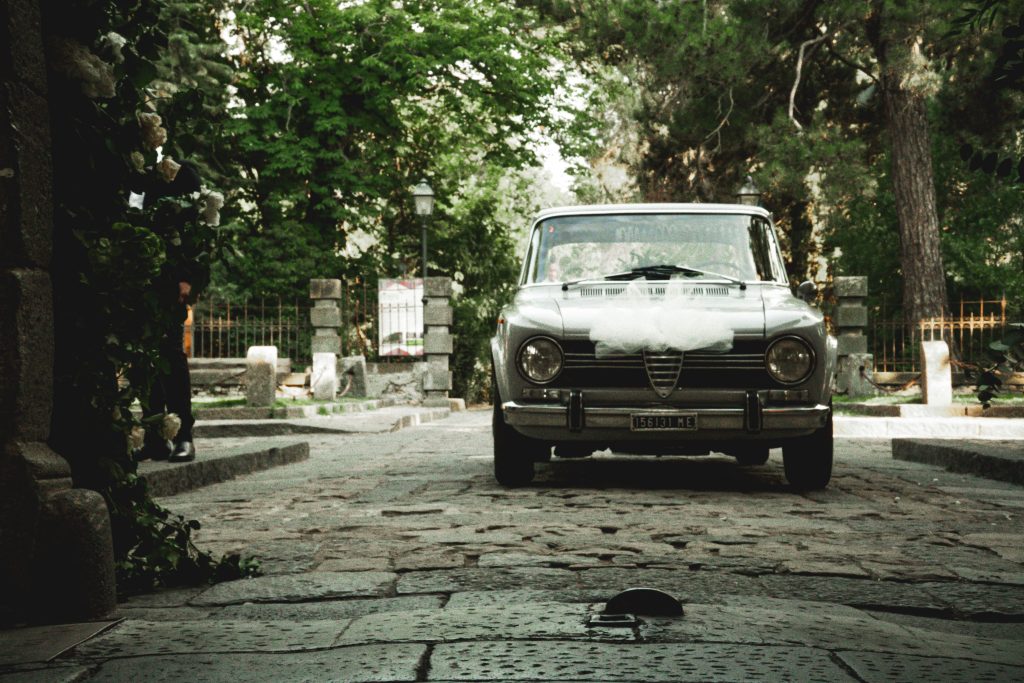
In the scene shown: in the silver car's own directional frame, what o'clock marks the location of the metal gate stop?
The metal gate stop is roughly at 12 o'clock from the silver car.

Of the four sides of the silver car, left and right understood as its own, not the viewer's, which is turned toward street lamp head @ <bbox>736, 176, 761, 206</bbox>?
back

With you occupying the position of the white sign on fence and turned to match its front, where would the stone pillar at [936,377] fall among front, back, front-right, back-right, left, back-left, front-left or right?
front-left

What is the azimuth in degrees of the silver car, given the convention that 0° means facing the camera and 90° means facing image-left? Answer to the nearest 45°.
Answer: approximately 0°

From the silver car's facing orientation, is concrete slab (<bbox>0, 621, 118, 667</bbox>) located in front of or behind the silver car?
in front

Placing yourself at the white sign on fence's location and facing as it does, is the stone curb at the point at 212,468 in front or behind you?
in front

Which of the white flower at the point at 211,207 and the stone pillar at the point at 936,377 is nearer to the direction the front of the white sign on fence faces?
the white flower

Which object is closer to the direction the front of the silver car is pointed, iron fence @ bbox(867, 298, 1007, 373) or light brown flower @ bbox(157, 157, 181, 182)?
the light brown flower

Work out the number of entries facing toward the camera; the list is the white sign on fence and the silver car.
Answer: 2

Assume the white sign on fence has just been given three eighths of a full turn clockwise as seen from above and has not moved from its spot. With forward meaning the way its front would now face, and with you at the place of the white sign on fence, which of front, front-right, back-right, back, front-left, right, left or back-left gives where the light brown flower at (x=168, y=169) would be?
back-left

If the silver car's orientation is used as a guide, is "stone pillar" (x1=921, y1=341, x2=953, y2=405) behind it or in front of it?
behind
